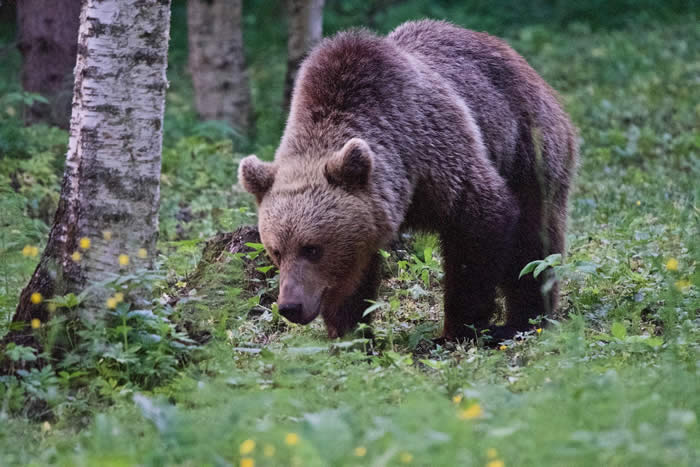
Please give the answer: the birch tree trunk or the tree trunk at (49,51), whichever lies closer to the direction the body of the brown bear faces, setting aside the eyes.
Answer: the birch tree trunk

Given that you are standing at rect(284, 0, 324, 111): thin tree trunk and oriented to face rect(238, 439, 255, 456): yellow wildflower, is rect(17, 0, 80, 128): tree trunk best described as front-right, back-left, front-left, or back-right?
front-right

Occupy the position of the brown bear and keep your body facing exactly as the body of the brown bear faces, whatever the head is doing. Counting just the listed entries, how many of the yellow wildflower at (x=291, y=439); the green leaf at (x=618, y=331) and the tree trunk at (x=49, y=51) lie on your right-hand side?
1

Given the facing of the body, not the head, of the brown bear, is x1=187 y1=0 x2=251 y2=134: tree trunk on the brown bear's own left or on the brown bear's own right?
on the brown bear's own right

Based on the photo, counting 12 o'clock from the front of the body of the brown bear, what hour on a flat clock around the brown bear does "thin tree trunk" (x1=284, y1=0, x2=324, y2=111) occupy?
The thin tree trunk is roughly at 4 o'clock from the brown bear.

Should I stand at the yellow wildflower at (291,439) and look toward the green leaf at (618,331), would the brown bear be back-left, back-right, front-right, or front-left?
front-left

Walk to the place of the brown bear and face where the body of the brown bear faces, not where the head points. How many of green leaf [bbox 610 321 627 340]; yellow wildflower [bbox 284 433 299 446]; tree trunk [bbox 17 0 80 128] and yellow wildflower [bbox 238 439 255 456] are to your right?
1

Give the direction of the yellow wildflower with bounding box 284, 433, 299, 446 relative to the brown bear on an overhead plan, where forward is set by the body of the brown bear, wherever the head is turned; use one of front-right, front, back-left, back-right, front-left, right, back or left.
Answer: front-left

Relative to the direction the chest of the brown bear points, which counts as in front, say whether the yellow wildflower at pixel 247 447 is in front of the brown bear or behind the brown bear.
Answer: in front

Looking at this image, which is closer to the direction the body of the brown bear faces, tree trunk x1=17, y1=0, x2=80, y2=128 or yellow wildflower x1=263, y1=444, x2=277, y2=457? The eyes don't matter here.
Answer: the yellow wildflower

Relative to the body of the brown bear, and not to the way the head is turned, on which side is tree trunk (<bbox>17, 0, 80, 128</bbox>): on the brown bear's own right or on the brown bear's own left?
on the brown bear's own right

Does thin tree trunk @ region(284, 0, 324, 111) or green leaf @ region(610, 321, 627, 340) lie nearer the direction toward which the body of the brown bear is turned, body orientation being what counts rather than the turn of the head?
the green leaf

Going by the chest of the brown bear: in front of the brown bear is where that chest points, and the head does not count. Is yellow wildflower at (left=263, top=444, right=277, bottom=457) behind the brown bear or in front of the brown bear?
in front

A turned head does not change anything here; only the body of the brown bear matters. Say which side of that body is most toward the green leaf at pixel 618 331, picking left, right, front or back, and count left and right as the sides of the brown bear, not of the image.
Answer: left

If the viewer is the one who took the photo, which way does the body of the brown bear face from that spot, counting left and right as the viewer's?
facing the viewer and to the left of the viewer

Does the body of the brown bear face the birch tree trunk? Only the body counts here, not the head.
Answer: yes
